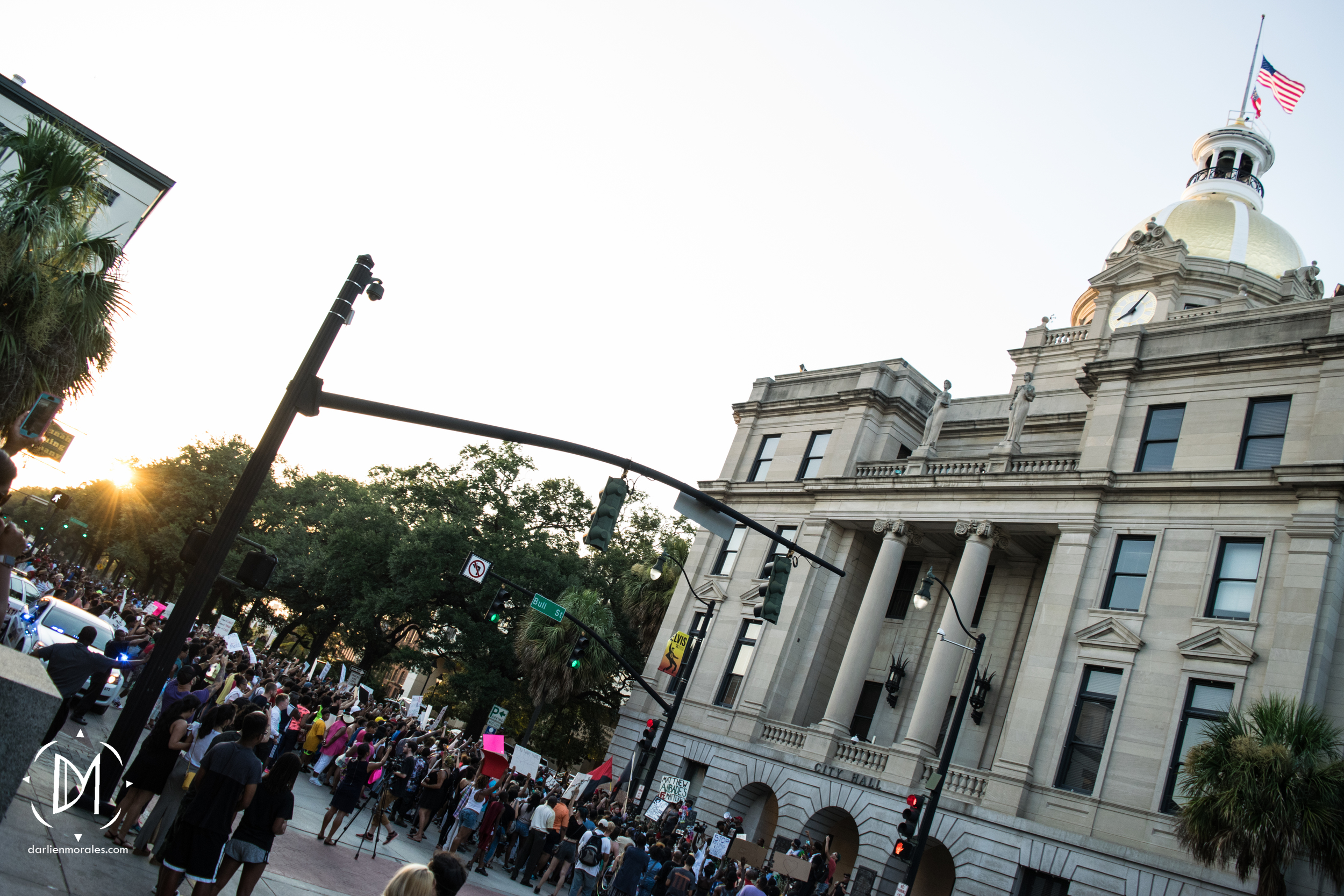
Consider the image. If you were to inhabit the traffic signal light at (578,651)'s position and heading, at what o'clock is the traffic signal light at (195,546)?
the traffic signal light at (195,546) is roughly at 2 o'clock from the traffic signal light at (578,651).

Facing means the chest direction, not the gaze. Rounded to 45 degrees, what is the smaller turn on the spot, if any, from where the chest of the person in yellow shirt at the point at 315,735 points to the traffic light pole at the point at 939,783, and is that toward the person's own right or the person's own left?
approximately 45° to the person's own right

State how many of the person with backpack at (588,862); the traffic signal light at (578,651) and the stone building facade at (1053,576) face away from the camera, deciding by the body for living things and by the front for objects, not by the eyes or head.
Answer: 1

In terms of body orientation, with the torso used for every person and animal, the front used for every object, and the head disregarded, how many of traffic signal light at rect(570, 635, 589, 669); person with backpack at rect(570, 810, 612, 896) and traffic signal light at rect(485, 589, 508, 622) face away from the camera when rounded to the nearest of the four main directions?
1

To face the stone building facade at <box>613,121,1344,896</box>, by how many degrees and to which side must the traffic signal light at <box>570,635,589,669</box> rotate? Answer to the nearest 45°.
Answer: approximately 45° to its left

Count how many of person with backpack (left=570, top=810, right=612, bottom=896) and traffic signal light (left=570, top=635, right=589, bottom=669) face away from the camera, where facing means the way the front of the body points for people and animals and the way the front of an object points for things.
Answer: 1

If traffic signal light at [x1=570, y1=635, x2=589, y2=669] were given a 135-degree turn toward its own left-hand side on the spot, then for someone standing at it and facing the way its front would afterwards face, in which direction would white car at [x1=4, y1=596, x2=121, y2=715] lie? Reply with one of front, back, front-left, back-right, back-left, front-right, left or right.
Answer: back-left

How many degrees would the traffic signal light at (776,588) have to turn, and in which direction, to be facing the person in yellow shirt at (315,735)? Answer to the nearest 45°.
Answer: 0° — it already faces them

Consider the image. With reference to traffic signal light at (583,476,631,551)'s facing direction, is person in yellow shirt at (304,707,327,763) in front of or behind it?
in front

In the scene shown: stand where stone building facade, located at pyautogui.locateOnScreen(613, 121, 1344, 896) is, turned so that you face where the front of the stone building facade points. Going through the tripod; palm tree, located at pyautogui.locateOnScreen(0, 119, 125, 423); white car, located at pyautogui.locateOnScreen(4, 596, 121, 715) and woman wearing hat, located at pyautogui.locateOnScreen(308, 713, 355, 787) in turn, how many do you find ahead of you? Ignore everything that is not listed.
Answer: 4

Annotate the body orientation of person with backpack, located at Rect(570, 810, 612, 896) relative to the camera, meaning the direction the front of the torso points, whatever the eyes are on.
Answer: away from the camera

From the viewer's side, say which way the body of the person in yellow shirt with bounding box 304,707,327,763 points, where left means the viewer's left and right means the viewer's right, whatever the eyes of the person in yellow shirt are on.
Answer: facing away from the viewer and to the right of the viewer
